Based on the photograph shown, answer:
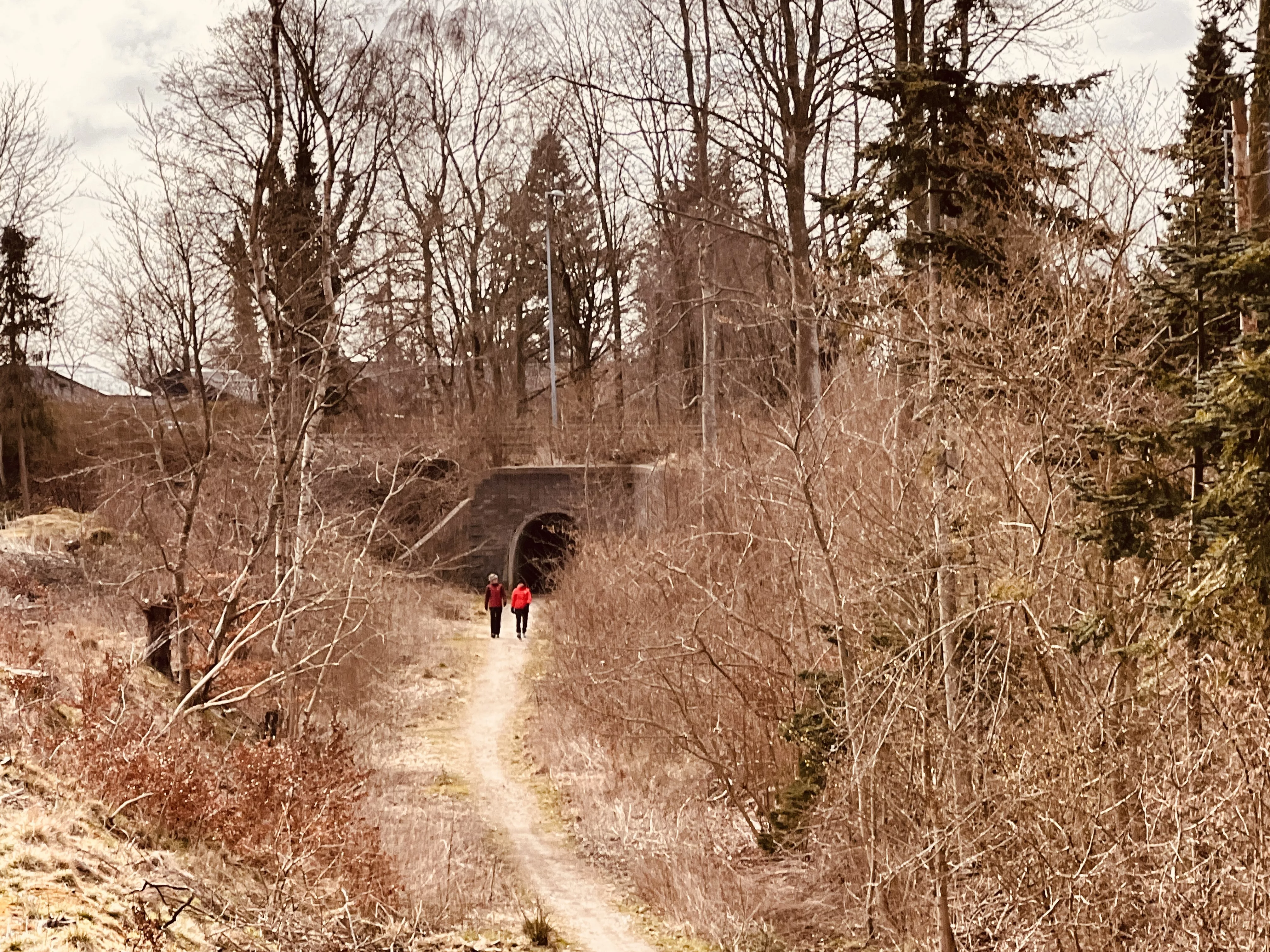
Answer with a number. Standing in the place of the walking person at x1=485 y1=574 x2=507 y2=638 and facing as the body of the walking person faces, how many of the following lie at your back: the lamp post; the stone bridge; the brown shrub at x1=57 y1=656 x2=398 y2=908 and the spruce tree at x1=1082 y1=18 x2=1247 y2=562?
2
